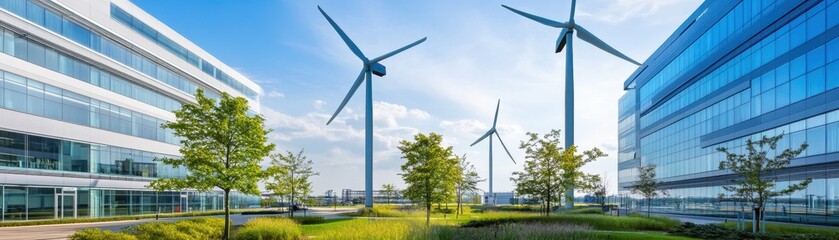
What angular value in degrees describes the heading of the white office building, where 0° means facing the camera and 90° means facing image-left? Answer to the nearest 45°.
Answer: approximately 315°

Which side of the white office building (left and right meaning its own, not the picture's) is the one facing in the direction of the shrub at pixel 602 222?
front

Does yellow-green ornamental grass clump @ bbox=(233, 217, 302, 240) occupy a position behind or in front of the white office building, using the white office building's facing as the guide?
in front

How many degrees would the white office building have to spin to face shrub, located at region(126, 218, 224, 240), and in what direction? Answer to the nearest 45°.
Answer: approximately 45° to its right

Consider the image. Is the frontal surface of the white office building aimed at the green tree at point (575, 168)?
yes

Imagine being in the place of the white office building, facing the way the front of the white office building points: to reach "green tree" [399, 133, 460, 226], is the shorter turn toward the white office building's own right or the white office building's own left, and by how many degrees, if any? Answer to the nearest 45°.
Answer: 0° — it already faces it

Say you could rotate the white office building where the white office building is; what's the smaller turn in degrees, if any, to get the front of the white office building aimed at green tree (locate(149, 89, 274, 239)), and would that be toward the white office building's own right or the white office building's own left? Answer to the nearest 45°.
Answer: approximately 45° to the white office building's own right

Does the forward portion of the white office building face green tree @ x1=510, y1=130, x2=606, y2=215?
yes

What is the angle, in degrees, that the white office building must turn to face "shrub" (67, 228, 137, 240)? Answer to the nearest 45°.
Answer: approximately 45° to its right

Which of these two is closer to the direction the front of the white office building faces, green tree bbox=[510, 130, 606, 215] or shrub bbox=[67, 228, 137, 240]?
the green tree

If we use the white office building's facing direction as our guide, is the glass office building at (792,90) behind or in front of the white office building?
in front
